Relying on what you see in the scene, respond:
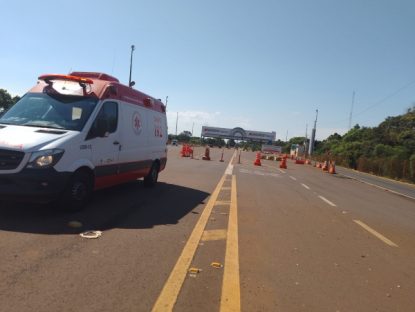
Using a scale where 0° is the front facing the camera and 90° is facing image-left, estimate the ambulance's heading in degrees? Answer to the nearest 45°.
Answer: approximately 45°

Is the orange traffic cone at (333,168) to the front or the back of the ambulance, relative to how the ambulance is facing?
to the back
